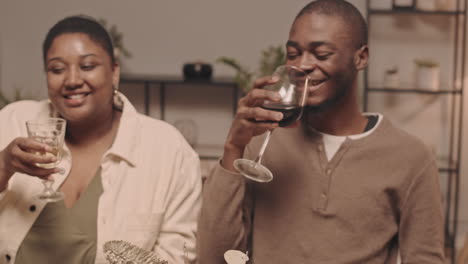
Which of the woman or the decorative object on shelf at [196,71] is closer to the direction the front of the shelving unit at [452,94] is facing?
the woman

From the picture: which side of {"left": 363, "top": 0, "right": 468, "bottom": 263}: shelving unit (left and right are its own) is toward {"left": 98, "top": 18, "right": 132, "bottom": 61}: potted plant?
right

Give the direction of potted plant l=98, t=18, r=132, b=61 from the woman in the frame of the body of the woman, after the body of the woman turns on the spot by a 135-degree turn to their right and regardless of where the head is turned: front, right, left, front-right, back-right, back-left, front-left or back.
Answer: front

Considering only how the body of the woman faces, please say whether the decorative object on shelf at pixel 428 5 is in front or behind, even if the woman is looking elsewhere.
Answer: behind

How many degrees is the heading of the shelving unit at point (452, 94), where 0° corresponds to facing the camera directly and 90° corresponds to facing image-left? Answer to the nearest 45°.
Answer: approximately 0°

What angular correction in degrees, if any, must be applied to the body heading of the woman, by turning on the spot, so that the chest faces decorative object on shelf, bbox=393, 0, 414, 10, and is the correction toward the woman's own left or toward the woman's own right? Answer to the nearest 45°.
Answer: approximately 180°

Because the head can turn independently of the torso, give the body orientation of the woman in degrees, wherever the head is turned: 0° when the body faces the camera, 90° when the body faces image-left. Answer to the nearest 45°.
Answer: approximately 45°

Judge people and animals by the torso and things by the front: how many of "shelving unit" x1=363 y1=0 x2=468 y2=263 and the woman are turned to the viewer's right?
0
